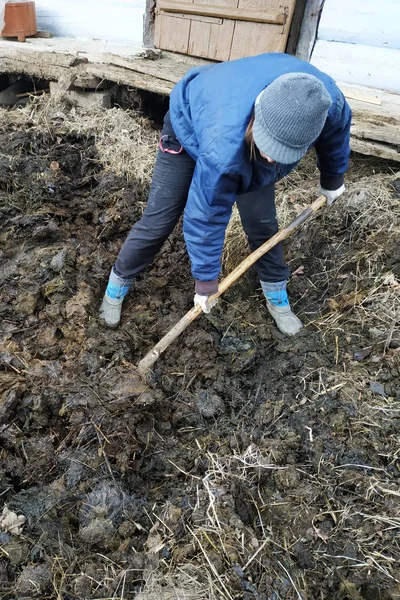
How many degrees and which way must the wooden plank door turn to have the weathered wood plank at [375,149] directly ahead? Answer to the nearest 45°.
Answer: approximately 45° to its left

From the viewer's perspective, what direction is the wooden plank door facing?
toward the camera

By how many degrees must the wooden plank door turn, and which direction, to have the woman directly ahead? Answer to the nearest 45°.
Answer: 0° — it already faces them

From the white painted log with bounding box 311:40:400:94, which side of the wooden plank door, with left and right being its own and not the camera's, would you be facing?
left

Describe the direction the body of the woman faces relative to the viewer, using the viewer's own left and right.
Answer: facing the viewer and to the right of the viewer

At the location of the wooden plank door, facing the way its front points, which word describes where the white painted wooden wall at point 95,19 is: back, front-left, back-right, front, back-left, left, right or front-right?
back-right

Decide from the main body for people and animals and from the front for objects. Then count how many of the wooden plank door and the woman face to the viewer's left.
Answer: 0

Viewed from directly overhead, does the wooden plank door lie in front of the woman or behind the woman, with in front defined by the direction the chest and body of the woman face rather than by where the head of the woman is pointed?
behind

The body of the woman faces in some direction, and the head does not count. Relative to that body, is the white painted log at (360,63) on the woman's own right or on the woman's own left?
on the woman's own left
